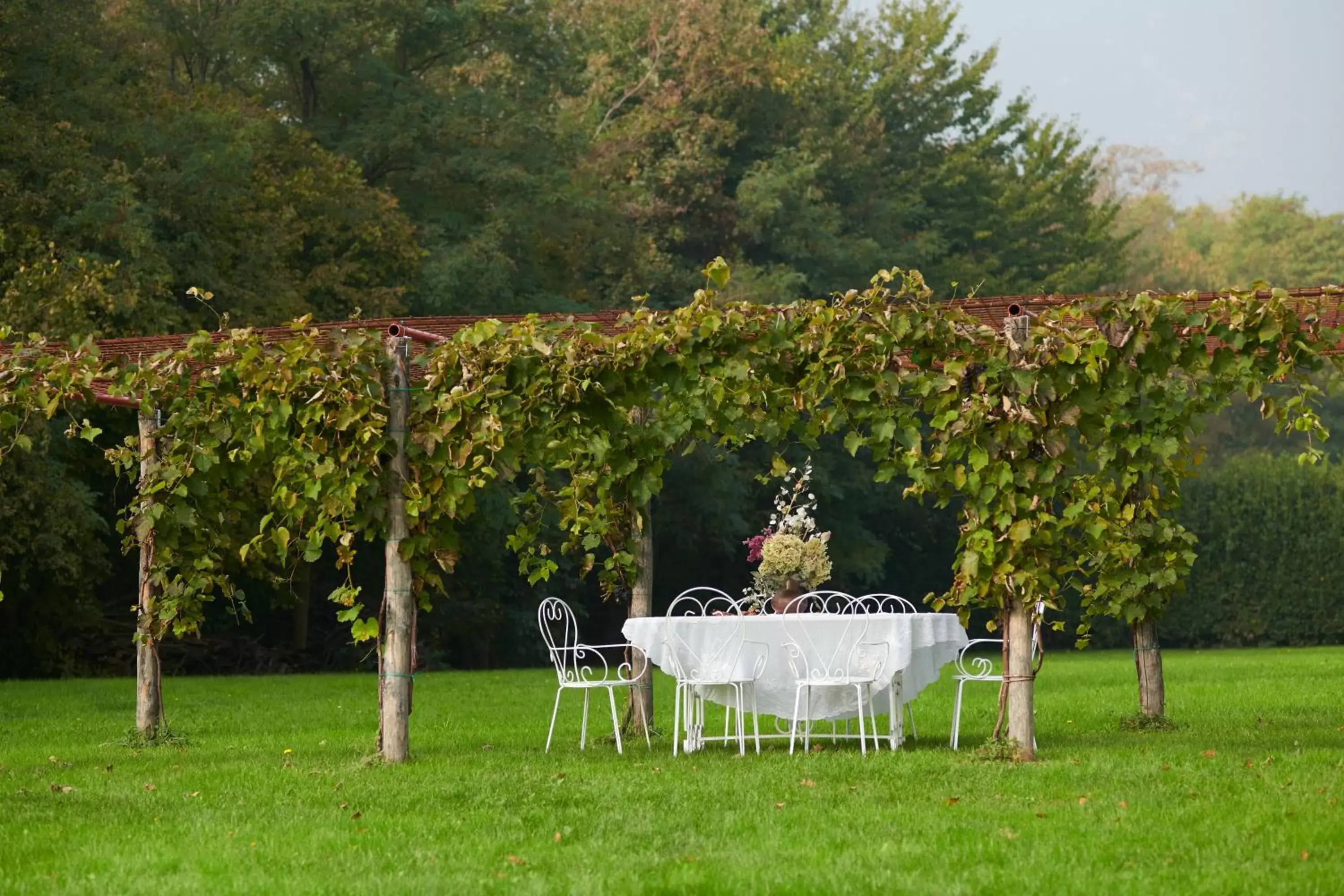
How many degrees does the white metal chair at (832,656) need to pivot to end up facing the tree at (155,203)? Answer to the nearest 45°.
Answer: approximately 45° to its left

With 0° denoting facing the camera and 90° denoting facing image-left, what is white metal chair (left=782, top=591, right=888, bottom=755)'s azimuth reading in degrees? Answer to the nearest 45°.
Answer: approximately 180°

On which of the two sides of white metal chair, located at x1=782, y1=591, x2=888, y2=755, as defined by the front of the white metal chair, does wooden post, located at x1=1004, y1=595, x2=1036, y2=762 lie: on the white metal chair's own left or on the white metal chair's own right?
on the white metal chair's own right

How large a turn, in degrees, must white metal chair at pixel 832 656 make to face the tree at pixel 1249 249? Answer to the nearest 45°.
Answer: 0° — it already faces it

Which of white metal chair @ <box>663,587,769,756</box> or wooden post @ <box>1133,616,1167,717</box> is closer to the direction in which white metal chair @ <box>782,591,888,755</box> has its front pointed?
the wooden post

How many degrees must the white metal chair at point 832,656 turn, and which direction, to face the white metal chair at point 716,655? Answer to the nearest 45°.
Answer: approximately 90° to its left

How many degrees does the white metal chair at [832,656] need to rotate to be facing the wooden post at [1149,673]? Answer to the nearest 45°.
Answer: approximately 45° to its right

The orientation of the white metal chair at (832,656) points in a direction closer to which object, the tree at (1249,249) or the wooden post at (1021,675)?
the tree

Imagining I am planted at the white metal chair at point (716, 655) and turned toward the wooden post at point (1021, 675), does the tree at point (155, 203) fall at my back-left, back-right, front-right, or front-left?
back-left
